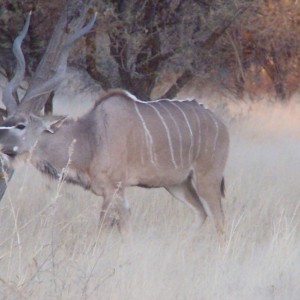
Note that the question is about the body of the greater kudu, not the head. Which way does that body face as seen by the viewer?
to the viewer's left
